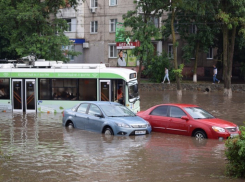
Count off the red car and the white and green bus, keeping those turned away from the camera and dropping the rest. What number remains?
0

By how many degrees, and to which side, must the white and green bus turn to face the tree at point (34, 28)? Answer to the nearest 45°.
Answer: approximately 90° to its left

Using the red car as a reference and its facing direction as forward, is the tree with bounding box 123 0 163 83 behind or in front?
behind

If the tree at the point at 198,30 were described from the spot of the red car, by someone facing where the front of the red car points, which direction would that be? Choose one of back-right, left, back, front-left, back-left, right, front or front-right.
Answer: back-left

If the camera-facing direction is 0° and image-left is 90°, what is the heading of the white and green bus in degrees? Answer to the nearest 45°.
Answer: approximately 270°

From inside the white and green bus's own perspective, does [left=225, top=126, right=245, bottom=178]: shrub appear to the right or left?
on its right

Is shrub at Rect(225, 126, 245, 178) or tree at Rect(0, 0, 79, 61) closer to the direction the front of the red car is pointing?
the shrub

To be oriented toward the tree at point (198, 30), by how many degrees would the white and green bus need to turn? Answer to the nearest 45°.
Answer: approximately 45° to its left

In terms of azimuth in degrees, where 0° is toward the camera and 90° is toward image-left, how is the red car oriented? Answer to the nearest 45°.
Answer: approximately 315°

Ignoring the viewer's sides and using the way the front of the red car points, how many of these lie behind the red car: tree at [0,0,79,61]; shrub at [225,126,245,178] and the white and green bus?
2
